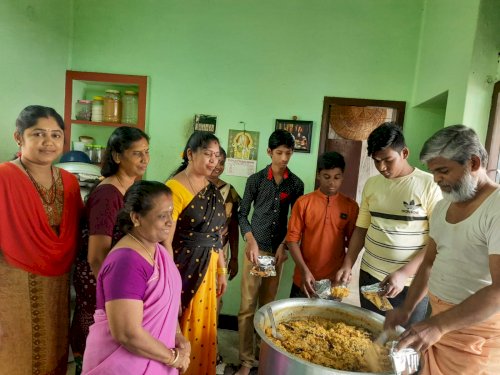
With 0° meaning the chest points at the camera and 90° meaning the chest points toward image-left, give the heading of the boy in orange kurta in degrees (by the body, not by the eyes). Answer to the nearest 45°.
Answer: approximately 0°

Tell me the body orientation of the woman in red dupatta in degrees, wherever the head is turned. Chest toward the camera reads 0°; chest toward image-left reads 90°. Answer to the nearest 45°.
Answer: approximately 315°

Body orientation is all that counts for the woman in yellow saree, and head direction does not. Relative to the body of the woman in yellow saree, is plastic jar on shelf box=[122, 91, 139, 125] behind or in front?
behind

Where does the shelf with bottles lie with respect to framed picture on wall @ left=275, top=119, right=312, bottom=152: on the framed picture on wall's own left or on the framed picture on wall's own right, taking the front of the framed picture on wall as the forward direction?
on the framed picture on wall's own right

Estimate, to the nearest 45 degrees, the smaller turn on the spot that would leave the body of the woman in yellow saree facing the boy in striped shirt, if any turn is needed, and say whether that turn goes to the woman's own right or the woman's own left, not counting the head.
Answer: approximately 45° to the woman's own left

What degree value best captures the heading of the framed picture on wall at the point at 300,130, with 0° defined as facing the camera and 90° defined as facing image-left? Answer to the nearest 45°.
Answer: approximately 0°
